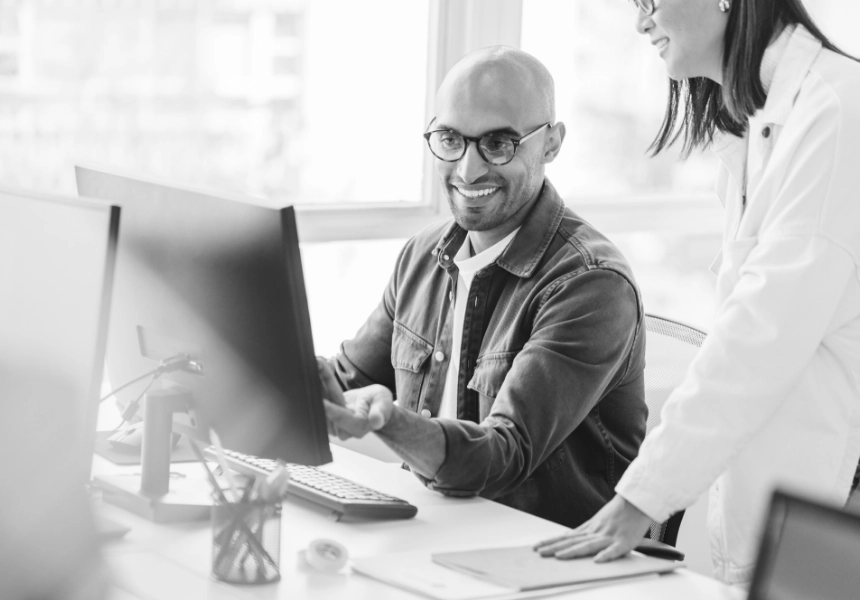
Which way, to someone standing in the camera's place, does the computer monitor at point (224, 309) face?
facing away from the viewer and to the right of the viewer

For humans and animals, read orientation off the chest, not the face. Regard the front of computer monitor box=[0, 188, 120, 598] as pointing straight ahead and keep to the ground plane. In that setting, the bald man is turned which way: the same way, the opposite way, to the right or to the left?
the opposite way

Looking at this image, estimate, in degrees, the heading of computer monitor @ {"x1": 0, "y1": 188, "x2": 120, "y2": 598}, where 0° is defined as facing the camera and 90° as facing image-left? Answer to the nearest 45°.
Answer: approximately 225°

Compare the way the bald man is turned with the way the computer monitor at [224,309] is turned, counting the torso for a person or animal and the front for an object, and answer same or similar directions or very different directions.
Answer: very different directions

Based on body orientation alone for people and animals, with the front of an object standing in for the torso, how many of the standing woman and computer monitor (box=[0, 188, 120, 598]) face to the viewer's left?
1

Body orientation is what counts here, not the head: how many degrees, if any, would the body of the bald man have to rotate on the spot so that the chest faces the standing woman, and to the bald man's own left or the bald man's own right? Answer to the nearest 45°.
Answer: approximately 90° to the bald man's own left

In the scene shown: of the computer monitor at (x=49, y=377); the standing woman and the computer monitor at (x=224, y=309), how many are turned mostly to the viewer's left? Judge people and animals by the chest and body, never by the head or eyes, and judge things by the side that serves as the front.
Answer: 1

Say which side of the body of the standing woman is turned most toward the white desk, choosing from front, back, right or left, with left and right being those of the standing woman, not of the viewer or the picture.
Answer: front

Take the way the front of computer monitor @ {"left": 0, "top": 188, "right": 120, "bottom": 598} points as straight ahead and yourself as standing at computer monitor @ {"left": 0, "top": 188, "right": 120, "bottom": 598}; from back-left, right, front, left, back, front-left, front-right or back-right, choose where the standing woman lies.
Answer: front-right

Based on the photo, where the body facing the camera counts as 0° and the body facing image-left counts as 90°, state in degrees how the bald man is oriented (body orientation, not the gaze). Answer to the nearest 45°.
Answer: approximately 45°

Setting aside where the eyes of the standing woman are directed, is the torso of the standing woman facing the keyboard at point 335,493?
yes

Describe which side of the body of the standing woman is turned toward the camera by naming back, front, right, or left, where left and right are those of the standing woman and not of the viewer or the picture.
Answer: left
